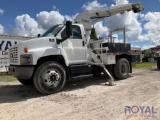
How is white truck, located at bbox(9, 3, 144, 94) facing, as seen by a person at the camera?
facing the viewer and to the left of the viewer
